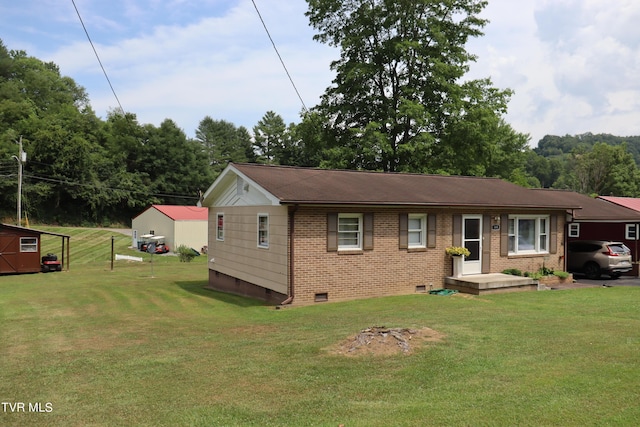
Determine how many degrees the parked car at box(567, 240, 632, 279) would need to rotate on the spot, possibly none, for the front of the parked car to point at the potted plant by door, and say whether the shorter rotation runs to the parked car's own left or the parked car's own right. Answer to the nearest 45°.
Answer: approximately 90° to the parked car's own left

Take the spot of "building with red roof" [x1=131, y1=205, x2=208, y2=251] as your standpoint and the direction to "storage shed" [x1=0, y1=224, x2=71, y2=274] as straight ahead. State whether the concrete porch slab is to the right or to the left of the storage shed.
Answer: left

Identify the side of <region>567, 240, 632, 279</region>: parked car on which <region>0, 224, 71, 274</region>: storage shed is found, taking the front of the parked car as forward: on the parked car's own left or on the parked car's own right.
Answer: on the parked car's own left

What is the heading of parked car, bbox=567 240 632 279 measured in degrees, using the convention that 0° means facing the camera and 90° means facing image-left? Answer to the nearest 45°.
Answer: approximately 135°
